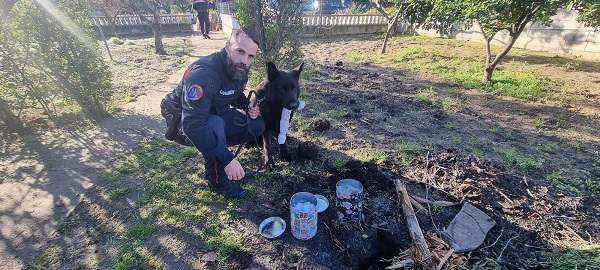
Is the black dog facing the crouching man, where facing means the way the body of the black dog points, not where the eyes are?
no

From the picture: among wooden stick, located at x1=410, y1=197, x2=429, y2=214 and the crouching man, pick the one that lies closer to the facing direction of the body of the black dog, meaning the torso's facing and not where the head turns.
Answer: the wooden stick

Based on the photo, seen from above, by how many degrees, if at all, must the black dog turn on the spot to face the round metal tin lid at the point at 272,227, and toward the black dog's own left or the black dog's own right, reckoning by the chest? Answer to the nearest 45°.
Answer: approximately 45° to the black dog's own right

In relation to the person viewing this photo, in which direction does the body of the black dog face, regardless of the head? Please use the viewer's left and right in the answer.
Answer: facing the viewer and to the right of the viewer

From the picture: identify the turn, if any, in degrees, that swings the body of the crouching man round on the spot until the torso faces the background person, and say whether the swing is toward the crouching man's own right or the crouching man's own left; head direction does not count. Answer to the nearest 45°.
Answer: approximately 135° to the crouching man's own left

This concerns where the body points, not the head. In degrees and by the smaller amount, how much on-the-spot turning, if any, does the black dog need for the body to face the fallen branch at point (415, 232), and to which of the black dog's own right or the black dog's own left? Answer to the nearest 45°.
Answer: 0° — it already faces it

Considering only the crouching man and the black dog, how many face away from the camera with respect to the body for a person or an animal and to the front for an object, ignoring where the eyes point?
0

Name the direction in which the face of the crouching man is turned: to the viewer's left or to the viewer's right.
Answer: to the viewer's right

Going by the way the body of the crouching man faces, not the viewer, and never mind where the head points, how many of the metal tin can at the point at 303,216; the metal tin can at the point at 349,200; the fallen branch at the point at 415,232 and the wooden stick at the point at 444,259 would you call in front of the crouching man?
4

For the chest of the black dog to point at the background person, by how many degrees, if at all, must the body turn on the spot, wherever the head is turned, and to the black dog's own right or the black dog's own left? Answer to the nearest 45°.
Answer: approximately 135° to the black dog's own left

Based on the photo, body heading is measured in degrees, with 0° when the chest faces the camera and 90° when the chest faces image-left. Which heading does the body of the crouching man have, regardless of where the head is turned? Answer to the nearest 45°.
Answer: approximately 315°

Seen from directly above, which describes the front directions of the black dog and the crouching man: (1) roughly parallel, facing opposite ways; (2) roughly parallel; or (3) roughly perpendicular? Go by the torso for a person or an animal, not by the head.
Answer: roughly parallel

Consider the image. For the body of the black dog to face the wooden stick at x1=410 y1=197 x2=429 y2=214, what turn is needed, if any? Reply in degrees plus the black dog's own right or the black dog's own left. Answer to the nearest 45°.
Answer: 0° — it already faces it

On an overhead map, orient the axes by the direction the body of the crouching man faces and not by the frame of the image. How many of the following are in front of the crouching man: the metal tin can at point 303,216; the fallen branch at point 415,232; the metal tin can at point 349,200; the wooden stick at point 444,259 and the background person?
4
